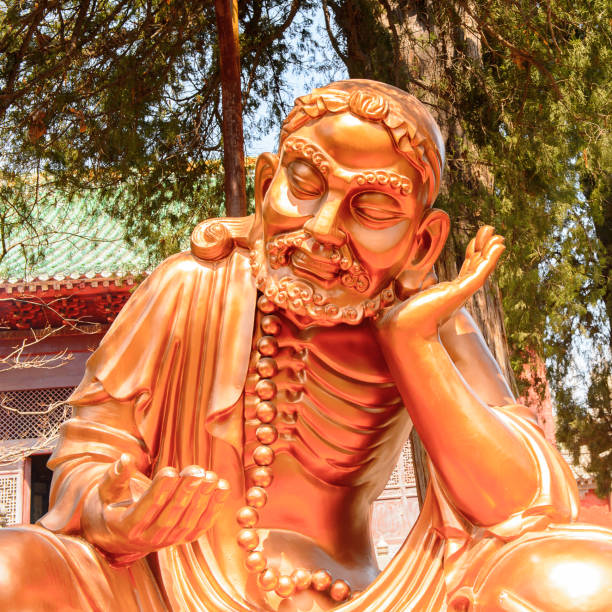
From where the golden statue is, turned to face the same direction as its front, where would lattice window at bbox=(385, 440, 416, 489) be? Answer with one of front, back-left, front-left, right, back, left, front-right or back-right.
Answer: back

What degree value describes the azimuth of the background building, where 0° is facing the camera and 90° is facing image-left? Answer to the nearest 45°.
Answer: approximately 0°

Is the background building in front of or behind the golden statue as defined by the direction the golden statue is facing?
behind

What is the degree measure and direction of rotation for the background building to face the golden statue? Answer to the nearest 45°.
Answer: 0° — it already faces it

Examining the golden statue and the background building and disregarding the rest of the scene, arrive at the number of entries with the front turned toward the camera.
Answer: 2

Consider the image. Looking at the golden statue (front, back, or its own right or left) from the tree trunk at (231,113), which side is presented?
back
